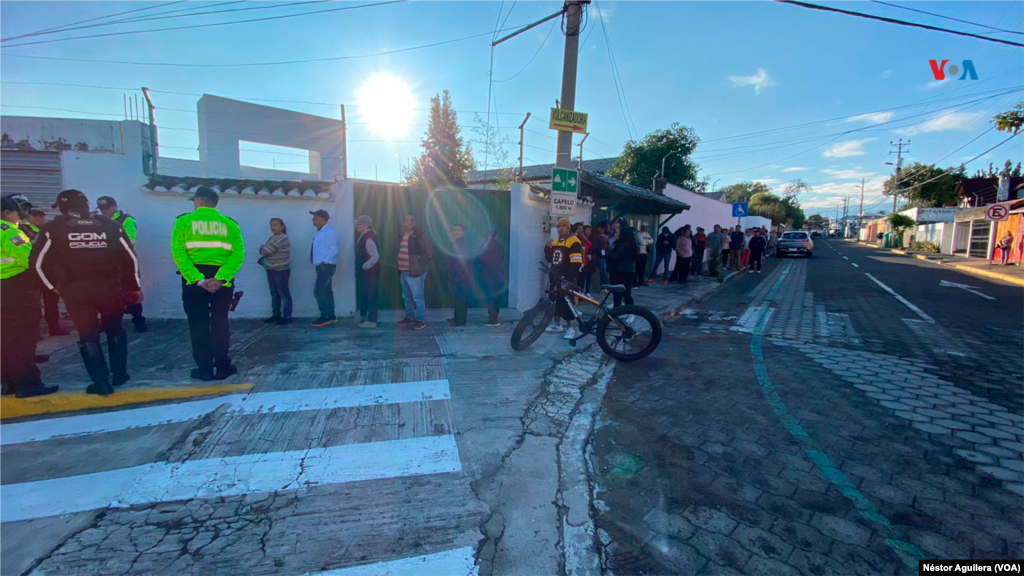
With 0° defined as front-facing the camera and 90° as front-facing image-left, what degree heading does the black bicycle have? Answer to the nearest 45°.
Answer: approximately 90°

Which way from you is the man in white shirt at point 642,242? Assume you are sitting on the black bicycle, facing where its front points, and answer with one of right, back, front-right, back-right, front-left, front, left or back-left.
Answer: right

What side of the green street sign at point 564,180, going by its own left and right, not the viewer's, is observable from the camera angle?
front

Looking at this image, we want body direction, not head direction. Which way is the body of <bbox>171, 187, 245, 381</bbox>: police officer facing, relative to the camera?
away from the camera

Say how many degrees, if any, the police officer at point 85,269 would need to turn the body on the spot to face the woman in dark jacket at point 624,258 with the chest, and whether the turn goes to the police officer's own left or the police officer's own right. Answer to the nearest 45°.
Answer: approximately 90° to the police officer's own right

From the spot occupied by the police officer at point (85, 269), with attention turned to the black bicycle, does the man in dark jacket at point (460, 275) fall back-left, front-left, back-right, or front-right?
front-left

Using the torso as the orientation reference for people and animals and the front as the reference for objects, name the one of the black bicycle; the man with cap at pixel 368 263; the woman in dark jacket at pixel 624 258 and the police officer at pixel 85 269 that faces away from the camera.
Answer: the police officer

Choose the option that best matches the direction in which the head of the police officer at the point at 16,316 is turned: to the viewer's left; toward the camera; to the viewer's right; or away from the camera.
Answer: to the viewer's right

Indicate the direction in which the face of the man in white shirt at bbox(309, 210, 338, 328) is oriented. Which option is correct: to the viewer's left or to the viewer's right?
to the viewer's left

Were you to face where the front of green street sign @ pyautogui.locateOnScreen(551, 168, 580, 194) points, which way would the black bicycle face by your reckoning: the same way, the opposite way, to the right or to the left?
to the right
